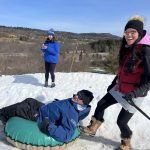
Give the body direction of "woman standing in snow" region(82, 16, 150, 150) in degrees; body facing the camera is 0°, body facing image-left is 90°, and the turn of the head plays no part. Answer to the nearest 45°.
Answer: approximately 45°

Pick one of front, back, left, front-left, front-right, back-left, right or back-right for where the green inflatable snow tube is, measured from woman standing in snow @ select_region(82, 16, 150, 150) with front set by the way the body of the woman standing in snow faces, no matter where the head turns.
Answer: front-right
